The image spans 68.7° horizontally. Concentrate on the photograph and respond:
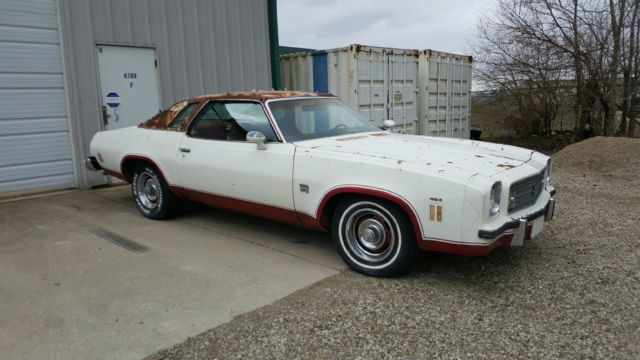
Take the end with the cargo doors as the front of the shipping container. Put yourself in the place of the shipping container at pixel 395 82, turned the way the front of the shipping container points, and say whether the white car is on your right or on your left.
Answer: on your right

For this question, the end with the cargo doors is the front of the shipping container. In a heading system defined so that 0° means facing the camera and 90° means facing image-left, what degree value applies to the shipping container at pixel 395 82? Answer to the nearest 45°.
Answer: approximately 315°

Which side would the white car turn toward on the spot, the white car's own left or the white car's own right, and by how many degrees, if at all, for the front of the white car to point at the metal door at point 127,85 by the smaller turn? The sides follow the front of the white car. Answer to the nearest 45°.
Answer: approximately 180°

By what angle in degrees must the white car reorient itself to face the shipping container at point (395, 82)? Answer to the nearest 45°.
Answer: approximately 135° to its left

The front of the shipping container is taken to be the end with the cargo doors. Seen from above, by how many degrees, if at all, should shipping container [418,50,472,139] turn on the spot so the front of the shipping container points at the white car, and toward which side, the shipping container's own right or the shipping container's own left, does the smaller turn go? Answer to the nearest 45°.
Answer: approximately 45° to the shipping container's own right

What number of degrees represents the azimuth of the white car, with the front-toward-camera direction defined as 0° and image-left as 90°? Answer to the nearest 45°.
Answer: approximately 315°

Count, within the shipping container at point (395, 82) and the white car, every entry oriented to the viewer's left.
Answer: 0

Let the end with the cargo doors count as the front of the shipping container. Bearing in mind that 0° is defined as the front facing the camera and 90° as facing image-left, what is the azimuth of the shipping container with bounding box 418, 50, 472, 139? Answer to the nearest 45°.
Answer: approximately 315°

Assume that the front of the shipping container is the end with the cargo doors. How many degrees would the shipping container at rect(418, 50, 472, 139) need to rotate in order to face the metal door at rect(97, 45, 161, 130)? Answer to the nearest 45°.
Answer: approximately 90° to its right

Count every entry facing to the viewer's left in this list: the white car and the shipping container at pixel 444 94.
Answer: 0

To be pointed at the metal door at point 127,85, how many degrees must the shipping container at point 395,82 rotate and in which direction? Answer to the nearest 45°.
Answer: approximately 90° to its right
